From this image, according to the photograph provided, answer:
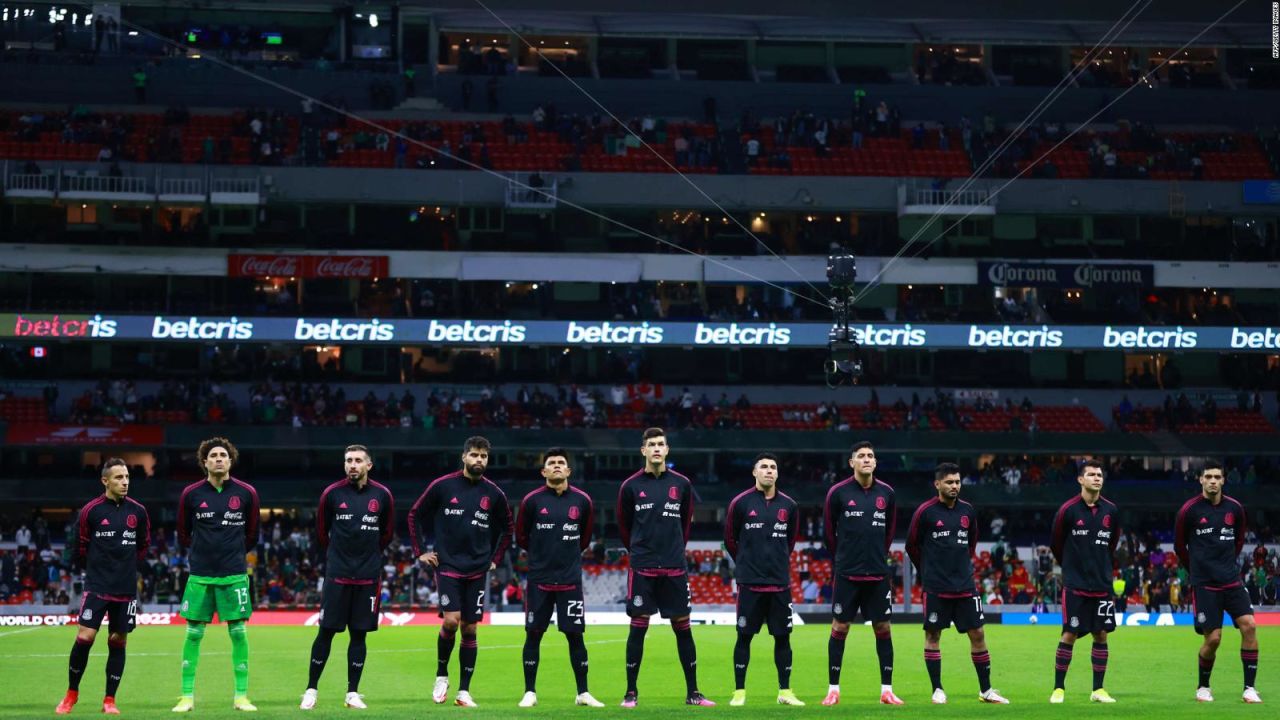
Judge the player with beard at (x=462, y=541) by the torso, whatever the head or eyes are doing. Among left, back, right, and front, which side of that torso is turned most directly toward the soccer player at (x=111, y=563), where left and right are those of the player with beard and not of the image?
right

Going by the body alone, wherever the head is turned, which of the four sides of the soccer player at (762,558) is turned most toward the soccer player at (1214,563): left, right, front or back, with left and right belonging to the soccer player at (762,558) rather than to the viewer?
left

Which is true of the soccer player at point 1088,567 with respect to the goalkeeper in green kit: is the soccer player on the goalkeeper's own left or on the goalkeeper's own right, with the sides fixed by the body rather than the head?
on the goalkeeper's own left

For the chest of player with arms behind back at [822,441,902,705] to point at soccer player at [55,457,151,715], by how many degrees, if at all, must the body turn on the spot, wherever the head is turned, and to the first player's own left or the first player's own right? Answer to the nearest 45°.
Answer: approximately 90° to the first player's own right

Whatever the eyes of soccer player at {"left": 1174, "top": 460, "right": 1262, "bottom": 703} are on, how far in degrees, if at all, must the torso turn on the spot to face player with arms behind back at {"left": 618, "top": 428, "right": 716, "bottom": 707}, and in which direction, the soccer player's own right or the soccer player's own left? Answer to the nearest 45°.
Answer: approximately 45° to the soccer player's own right

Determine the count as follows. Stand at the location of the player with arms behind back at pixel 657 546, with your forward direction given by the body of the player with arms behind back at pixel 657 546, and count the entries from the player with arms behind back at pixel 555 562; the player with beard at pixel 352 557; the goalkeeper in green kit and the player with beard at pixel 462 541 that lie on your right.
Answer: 4

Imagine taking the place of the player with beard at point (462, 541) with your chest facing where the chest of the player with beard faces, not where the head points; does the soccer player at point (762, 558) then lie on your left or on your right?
on your left

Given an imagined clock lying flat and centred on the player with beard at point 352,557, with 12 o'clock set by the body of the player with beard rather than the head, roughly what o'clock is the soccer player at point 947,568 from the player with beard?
The soccer player is roughly at 9 o'clock from the player with beard.
